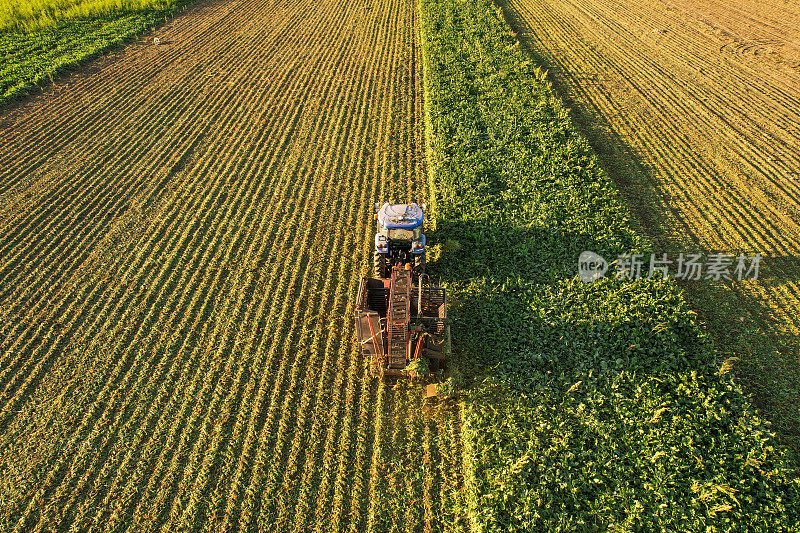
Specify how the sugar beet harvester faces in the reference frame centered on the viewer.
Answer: facing away from the viewer

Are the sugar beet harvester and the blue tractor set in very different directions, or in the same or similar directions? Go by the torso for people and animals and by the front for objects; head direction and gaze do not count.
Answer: same or similar directions

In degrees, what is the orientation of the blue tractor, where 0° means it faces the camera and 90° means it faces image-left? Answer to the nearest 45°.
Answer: approximately 180°
